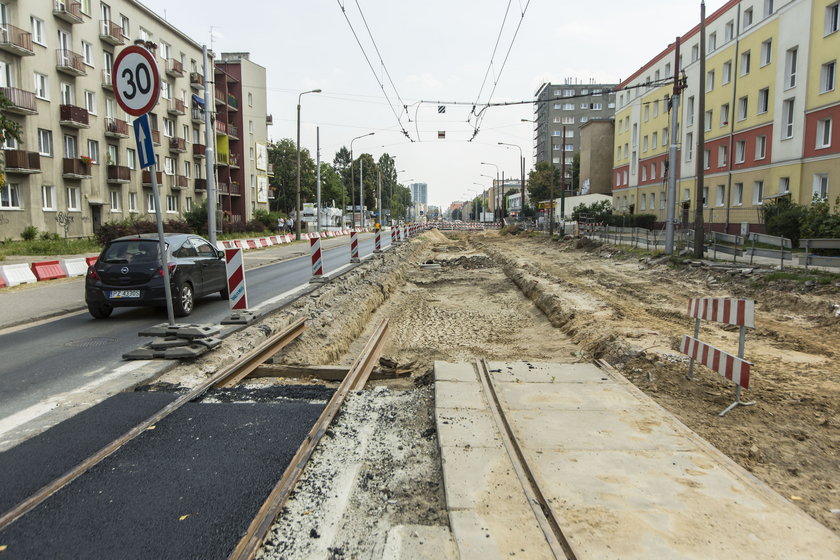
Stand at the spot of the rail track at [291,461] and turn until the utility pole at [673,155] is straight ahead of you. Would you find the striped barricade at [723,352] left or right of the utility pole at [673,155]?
right

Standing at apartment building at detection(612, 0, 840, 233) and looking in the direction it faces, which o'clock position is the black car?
The black car is roughly at 11 o'clock from the apartment building.

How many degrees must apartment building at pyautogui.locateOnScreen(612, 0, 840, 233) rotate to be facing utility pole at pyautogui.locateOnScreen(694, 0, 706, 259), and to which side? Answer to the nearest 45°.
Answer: approximately 45° to its left

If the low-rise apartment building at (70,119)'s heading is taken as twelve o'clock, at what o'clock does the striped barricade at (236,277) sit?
The striped barricade is roughly at 1 o'clock from the low-rise apartment building.

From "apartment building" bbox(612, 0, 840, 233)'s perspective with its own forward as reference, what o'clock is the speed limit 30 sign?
The speed limit 30 sign is roughly at 11 o'clock from the apartment building.

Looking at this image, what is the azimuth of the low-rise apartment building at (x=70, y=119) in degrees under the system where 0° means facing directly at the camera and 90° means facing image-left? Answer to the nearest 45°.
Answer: approximately 315°

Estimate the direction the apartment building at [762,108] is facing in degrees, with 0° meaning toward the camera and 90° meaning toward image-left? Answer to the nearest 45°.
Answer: approximately 45°

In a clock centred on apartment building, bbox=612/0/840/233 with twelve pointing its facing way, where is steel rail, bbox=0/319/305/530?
The steel rail is roughly at 11 o'clock from the apartment building.

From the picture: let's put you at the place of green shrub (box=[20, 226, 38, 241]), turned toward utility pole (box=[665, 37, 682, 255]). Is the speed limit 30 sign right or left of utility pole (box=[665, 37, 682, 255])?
right
